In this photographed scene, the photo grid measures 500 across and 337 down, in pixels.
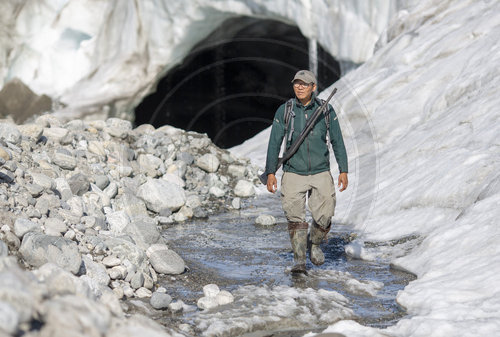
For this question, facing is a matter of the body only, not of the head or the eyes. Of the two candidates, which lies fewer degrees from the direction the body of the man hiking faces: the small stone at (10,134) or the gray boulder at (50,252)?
the gray boulder

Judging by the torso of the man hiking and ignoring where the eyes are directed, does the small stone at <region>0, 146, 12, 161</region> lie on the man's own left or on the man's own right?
on the man's own right

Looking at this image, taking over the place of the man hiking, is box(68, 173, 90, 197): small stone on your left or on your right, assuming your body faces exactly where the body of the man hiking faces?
on your right

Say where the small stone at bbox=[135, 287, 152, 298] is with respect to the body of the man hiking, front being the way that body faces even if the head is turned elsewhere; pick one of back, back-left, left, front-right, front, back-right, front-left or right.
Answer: front-right

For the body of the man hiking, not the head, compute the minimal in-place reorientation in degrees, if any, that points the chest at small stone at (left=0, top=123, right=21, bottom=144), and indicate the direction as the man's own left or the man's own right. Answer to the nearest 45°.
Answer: approximately 135° to the man's own right

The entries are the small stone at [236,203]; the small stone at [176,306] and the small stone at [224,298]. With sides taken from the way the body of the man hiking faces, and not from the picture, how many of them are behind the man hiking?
1

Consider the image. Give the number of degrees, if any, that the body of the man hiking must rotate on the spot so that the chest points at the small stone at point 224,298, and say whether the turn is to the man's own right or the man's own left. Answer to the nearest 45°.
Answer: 0° — they already face it

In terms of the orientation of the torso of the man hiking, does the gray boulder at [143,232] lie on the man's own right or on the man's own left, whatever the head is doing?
on the man's own right

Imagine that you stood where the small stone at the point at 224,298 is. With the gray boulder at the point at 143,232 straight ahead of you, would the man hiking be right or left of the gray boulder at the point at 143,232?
right

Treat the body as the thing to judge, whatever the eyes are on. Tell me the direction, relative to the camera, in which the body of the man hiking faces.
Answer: toward the camera

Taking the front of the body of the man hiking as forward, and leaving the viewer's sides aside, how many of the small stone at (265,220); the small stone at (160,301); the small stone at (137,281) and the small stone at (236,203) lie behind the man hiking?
2

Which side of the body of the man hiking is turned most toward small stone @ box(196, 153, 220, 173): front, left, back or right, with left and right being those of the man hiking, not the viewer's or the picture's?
back

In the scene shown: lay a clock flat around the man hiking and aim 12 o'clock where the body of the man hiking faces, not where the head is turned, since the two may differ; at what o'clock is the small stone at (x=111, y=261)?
The small stone is roughly at 2 o'clock from the man hiking.

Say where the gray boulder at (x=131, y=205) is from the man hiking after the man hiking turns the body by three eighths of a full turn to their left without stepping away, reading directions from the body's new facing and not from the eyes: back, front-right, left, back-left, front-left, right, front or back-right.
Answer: left
